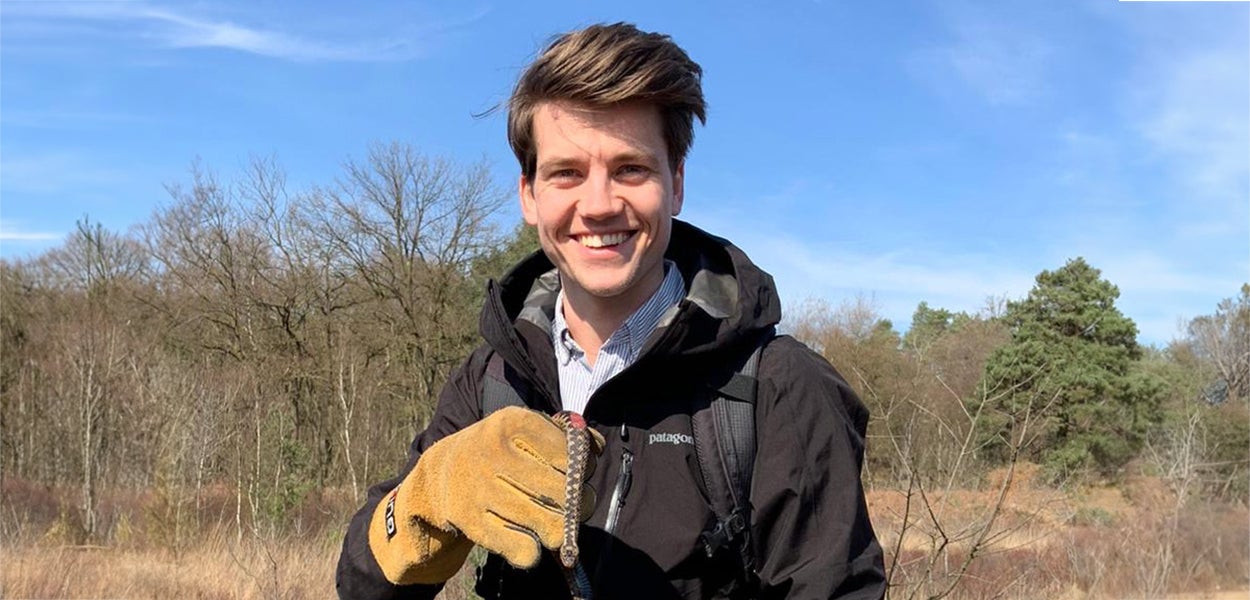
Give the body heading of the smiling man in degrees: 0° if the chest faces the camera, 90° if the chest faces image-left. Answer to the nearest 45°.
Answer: approximately 0°

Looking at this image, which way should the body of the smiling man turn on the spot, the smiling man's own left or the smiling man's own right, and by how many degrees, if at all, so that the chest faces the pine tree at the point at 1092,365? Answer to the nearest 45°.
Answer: approximately 135° to the smiling man's own left
